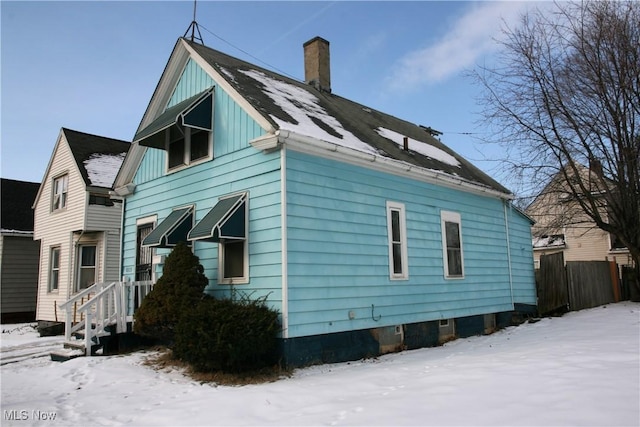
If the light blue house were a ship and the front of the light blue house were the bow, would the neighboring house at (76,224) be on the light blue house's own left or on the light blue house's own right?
on the light blue house's own right

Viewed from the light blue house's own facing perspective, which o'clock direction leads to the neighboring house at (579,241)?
The neighboring house is roughly at 6 o'clock from the light blue house.

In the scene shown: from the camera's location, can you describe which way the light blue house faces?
facing the viewer and to the left of the viewer

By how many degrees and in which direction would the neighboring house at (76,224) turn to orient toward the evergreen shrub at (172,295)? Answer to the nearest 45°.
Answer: approximately 45° to its left

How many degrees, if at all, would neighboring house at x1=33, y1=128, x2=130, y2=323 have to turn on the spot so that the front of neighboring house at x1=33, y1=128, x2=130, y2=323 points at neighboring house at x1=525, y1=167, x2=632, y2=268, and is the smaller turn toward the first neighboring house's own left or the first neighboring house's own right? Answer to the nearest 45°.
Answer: approximately 135° to the first neighboring house's own left

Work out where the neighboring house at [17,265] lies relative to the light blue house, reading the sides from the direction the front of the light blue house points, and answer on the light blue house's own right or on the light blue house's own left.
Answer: on the light blue house's own right

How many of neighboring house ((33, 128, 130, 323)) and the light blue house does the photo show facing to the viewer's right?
0

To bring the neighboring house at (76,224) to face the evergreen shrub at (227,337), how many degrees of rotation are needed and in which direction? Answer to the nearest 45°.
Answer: approximately 45° to its left

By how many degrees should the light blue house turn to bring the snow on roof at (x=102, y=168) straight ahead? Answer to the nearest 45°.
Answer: approximately 90° to its right
